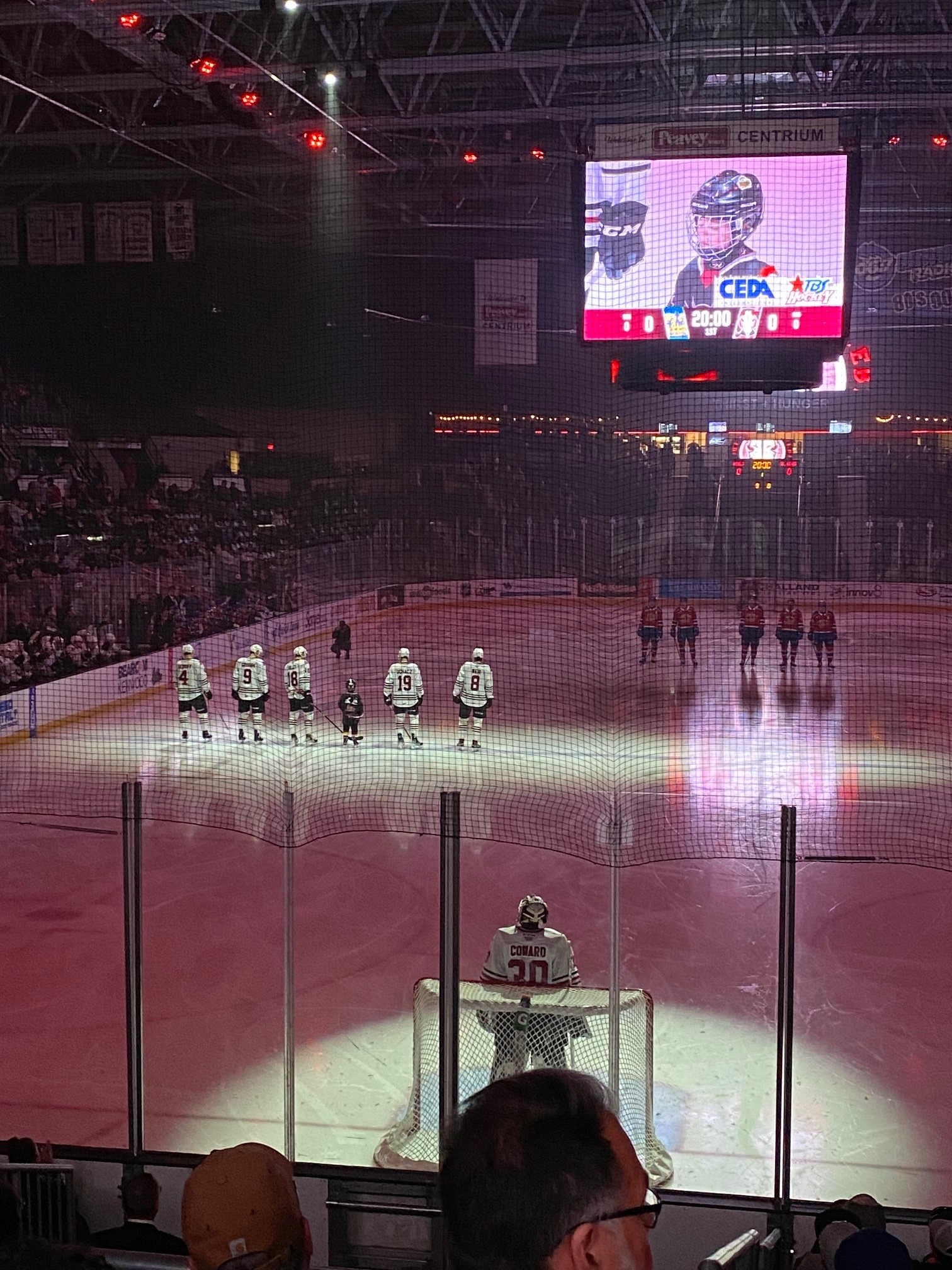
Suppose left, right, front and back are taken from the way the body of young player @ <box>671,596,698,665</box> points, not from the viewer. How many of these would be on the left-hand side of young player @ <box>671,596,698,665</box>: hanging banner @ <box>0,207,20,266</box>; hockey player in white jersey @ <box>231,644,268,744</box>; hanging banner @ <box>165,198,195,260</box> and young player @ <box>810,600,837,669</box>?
1

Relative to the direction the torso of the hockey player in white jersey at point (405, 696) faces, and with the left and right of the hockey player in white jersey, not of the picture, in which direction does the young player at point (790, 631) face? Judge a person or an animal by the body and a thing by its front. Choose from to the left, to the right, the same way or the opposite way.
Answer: the opposite way

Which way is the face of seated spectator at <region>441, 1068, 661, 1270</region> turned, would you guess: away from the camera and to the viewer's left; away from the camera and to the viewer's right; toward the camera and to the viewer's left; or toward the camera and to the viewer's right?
away from the camera and to the viewer's right

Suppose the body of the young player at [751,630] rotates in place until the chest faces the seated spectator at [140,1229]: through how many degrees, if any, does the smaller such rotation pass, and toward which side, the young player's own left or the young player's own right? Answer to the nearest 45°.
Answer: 0° — they already face them

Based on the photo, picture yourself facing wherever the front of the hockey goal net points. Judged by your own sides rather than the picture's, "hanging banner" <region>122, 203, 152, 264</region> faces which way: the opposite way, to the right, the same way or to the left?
the opposite way

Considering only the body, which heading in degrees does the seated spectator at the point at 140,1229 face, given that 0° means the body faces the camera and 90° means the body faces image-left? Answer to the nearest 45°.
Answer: approximately 180°

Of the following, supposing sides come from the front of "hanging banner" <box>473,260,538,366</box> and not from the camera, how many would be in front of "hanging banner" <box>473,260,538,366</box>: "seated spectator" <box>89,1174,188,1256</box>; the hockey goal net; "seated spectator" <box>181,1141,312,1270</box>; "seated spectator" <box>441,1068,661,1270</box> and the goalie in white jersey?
5

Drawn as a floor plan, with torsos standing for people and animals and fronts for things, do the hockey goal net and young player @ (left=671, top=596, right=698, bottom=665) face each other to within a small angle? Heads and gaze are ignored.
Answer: yes

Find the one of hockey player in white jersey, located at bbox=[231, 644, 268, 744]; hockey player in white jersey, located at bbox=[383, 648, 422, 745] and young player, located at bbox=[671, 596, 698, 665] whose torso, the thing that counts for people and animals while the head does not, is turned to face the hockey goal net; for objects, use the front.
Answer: the young player

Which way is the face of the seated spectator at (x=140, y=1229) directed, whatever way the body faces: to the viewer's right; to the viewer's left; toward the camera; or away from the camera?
away from the camera

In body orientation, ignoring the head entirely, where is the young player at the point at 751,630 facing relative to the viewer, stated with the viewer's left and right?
facing the viewer

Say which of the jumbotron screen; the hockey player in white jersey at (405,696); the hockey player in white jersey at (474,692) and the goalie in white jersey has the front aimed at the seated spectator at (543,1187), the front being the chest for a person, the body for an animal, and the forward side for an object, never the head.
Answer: the jumbotron screen

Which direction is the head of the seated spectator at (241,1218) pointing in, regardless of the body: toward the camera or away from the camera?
away from the camera

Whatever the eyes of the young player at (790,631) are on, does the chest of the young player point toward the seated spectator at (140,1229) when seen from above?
yes

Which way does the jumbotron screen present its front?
toward the camera
